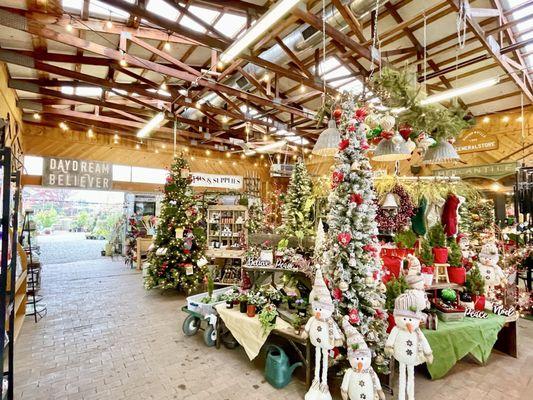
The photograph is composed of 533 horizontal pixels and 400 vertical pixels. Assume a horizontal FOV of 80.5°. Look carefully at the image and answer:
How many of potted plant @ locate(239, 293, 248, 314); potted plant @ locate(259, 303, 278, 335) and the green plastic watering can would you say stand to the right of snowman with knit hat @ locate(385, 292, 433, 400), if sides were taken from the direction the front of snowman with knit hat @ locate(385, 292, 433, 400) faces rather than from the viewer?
3

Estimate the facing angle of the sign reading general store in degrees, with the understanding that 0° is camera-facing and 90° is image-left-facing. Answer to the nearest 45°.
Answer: approximately 0°

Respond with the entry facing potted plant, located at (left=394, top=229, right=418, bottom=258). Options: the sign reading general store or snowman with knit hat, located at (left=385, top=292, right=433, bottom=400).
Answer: the sign reading general store

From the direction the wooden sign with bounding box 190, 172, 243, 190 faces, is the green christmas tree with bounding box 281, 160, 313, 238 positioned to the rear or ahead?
ahead

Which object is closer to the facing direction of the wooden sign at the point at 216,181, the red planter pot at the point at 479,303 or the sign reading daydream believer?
the red planter pot

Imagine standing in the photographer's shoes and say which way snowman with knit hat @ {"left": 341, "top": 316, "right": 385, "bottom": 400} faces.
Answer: facing the viewer

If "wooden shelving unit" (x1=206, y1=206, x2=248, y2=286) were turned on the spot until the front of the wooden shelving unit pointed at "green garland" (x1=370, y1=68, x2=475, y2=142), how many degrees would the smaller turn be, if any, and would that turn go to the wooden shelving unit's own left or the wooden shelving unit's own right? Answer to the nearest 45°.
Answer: approximately 45° to the wooden shelving unit's own left

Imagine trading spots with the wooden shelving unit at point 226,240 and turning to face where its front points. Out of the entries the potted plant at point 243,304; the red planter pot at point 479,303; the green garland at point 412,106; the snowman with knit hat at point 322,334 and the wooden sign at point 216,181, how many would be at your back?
1

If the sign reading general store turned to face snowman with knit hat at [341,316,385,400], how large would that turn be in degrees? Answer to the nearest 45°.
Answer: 0° — it already faces it

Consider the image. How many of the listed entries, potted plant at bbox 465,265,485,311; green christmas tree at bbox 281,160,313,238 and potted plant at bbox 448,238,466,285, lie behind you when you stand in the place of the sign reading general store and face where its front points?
0

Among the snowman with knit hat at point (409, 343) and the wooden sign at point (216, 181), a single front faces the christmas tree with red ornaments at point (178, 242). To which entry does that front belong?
the wooden sign

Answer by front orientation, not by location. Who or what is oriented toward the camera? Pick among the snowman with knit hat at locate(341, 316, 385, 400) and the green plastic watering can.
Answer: the snowman with knit hat

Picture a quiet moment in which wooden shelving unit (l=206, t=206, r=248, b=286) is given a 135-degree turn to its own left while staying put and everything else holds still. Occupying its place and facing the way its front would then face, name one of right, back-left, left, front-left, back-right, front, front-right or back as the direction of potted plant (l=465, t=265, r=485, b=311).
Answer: right

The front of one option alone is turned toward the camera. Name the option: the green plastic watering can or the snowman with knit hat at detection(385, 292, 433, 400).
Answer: the snowman with knit hat

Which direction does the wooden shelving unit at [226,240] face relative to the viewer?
toward the camera
